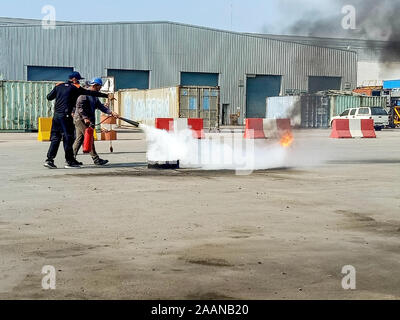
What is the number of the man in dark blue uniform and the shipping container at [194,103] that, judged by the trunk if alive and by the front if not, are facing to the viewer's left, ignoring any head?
0

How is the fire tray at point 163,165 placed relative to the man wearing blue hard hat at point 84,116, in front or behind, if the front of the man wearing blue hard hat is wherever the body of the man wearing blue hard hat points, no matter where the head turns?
in front

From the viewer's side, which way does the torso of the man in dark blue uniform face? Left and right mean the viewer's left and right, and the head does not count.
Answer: facing away from the viewer and to the right of the viewer

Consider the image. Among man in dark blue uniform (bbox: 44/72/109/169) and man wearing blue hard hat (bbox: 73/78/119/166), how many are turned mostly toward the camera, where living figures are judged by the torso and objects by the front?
0

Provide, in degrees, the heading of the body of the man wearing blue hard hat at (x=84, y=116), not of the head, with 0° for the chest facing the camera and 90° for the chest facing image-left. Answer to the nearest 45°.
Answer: approximately 270°

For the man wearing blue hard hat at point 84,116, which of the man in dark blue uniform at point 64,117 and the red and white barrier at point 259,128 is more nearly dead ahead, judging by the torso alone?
the red and white barrier

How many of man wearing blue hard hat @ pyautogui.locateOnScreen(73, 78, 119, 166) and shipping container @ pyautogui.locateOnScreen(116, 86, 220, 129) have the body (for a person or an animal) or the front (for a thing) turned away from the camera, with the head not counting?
0

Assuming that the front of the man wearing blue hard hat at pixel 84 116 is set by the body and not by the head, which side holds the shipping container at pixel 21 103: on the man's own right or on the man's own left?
on the man's own left

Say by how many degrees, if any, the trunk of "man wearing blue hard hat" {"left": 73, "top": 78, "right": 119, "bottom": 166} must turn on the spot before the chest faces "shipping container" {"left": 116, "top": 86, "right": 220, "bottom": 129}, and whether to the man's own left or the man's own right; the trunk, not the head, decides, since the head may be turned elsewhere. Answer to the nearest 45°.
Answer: approximately 90° to the man's own left

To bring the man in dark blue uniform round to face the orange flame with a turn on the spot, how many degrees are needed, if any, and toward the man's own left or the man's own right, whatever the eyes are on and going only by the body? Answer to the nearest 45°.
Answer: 0° — they already face it
